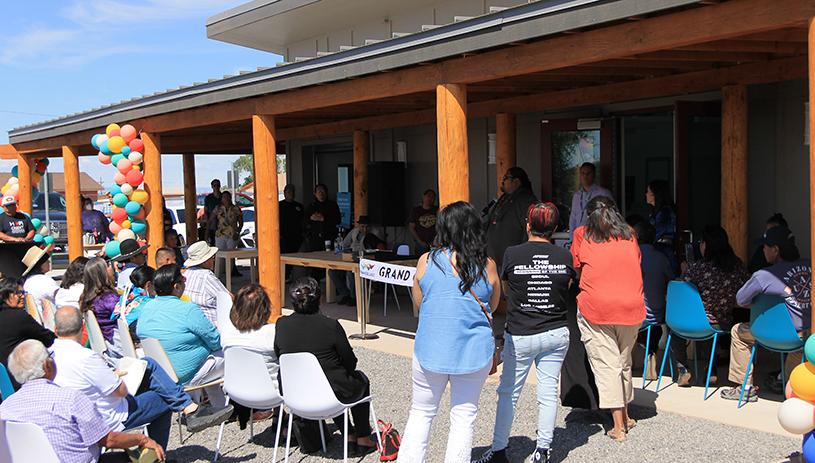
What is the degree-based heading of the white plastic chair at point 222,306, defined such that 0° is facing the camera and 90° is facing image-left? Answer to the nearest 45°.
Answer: approximately 225°

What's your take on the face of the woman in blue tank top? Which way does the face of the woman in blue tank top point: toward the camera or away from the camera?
away from the camera

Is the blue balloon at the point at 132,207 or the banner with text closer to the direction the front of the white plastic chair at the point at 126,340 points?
the banner with text

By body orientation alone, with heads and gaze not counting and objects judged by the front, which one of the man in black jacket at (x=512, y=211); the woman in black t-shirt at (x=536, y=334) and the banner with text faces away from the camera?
the woman in black t-shirt

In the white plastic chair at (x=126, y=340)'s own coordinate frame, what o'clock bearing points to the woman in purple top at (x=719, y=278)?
The woman in purple top is roughly at 2 o'clock from the white plastic chair.

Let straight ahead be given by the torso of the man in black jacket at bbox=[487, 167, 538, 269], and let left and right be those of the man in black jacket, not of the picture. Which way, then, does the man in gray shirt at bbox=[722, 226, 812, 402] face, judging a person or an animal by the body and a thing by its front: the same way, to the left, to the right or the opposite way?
to the right

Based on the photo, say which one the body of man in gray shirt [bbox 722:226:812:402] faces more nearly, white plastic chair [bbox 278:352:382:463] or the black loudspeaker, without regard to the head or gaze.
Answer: the black loudspeaker

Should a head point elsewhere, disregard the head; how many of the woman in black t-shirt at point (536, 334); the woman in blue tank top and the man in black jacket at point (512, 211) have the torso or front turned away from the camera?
2

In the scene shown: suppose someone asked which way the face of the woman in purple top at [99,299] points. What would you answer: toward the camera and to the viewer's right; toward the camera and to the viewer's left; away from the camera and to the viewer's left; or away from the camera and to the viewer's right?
away from the camera and to the viewer's right

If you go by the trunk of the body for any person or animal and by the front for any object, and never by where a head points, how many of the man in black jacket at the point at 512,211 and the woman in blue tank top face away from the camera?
1
